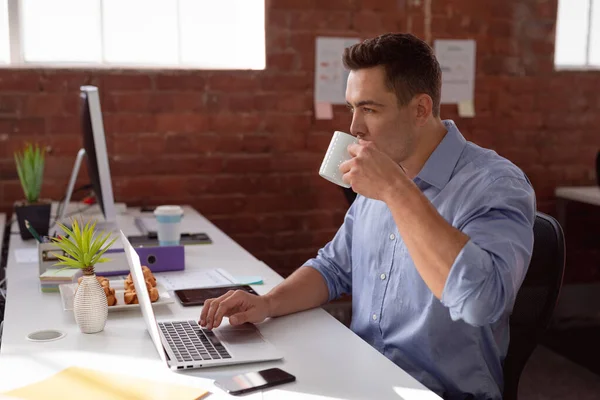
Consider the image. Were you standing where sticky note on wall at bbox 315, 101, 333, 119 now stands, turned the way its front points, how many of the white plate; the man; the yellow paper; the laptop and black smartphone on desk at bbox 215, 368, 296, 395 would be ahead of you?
5

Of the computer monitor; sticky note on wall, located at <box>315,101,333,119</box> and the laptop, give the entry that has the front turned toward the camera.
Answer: the sticky note on wall

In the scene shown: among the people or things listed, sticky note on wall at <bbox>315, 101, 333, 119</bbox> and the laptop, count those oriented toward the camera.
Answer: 1

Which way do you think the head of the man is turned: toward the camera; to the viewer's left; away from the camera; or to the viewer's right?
to the viewer's left

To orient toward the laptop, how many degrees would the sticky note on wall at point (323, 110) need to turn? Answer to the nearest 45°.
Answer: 0° — it already faces it

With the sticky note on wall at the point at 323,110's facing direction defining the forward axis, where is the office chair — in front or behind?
in front

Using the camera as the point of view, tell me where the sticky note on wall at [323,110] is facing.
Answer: facing the viewer

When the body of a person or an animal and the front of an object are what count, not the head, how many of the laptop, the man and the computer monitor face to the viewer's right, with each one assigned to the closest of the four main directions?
2

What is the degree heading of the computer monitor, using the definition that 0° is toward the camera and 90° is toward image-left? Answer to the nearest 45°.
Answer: approximately 270°

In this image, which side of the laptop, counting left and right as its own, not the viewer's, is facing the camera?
right

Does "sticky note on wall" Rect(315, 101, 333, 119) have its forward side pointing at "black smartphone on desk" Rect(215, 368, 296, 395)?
yes

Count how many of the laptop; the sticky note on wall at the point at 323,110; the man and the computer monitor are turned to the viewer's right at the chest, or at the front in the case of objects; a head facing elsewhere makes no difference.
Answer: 2

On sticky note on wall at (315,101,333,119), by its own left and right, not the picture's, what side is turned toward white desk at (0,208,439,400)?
front

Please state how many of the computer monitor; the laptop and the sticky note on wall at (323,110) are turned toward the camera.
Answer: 1

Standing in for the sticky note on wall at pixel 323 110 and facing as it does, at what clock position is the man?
The man is roughly at 12 o'clock from the sticky note on wall.
